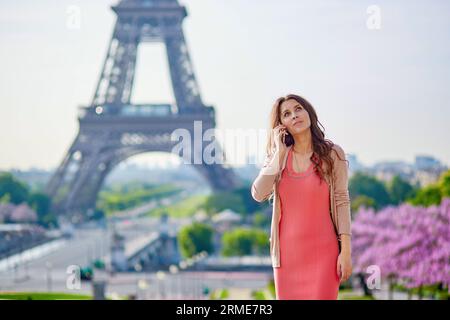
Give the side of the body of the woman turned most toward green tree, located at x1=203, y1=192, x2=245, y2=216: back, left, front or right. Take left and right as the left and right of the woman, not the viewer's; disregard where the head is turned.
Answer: back

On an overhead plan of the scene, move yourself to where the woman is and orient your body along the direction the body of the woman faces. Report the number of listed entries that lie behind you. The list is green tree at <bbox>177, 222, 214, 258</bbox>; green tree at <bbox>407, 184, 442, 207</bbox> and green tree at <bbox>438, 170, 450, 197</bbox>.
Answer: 3

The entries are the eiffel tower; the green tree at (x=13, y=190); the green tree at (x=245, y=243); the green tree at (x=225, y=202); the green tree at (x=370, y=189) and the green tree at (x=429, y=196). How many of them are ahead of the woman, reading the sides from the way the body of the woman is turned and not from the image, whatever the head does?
0

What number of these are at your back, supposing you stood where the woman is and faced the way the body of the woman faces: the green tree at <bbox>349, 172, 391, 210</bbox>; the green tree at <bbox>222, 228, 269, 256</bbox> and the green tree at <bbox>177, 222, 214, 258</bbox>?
3

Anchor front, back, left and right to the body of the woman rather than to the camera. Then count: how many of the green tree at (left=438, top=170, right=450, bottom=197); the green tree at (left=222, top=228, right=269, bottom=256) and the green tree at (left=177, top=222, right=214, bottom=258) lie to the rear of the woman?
3

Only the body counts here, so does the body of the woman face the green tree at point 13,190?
no

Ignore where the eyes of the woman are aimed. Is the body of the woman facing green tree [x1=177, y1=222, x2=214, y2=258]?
no

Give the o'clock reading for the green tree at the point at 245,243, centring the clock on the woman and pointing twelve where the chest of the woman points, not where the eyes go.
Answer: The green tree is roughly at 6 o'clock from the woman.

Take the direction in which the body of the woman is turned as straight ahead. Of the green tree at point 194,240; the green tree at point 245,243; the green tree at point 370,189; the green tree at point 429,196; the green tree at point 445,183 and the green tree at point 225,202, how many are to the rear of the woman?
6

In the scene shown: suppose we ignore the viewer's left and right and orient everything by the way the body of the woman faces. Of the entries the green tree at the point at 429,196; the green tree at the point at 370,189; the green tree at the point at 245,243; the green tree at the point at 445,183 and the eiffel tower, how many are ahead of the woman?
0

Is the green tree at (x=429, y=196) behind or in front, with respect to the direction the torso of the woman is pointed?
behind

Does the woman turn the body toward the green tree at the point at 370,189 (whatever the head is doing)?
no

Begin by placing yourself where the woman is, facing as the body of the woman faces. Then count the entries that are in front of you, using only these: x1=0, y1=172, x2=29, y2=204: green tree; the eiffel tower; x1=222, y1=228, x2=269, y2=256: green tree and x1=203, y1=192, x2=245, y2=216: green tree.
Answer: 0

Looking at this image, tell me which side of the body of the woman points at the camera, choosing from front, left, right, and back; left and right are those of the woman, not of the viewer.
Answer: front
